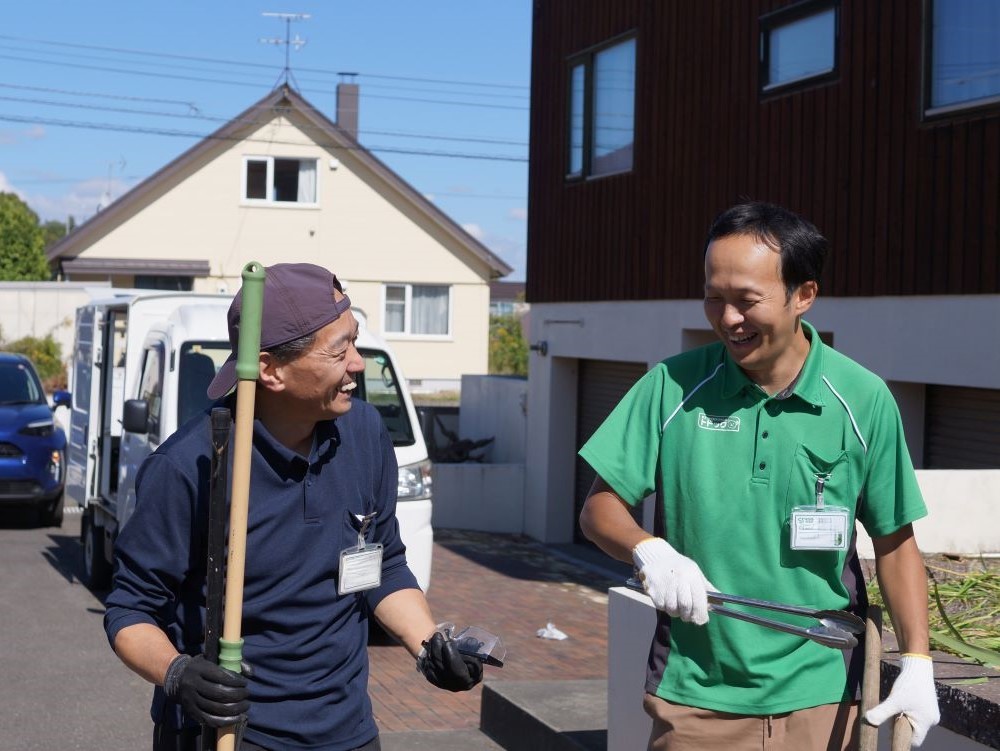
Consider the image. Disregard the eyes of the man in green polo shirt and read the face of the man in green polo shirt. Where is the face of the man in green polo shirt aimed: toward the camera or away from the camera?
toward the camera

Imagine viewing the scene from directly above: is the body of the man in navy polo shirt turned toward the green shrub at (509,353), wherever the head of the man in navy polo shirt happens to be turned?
no

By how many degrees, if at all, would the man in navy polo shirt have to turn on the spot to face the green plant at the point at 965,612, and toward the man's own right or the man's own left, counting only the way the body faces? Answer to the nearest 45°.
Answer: approximately 90° to the man's own left

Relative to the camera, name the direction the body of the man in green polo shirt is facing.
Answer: toward the camera

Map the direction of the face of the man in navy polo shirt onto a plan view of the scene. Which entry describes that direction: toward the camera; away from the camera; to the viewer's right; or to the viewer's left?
to the viewer's right

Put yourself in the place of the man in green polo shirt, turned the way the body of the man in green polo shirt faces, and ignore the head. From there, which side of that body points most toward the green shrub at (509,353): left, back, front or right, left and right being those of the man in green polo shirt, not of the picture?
back

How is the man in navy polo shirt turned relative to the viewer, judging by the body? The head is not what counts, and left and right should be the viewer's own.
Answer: facing the viewer and to the right of the viewer

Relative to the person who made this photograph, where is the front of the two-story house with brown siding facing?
facing the viewer and to the left of the viewer

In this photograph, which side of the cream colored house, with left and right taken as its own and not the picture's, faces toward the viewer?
front

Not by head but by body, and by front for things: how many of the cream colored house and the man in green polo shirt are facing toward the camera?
2

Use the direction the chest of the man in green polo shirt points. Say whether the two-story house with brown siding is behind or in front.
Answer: behind

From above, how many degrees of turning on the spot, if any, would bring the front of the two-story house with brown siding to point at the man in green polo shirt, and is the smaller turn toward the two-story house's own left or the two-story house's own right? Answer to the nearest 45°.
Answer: approximately 45° to the two-story house's own left

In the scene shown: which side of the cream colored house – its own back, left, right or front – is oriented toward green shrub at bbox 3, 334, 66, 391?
right

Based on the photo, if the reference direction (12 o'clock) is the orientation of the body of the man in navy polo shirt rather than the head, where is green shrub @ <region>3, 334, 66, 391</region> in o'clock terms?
The green shrub is roughly at 7 o'clock from the man in navy polo shirt.

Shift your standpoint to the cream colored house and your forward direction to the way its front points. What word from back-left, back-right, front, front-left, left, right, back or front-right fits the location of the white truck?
front

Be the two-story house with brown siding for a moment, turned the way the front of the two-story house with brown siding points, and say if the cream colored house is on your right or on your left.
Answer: on your right
